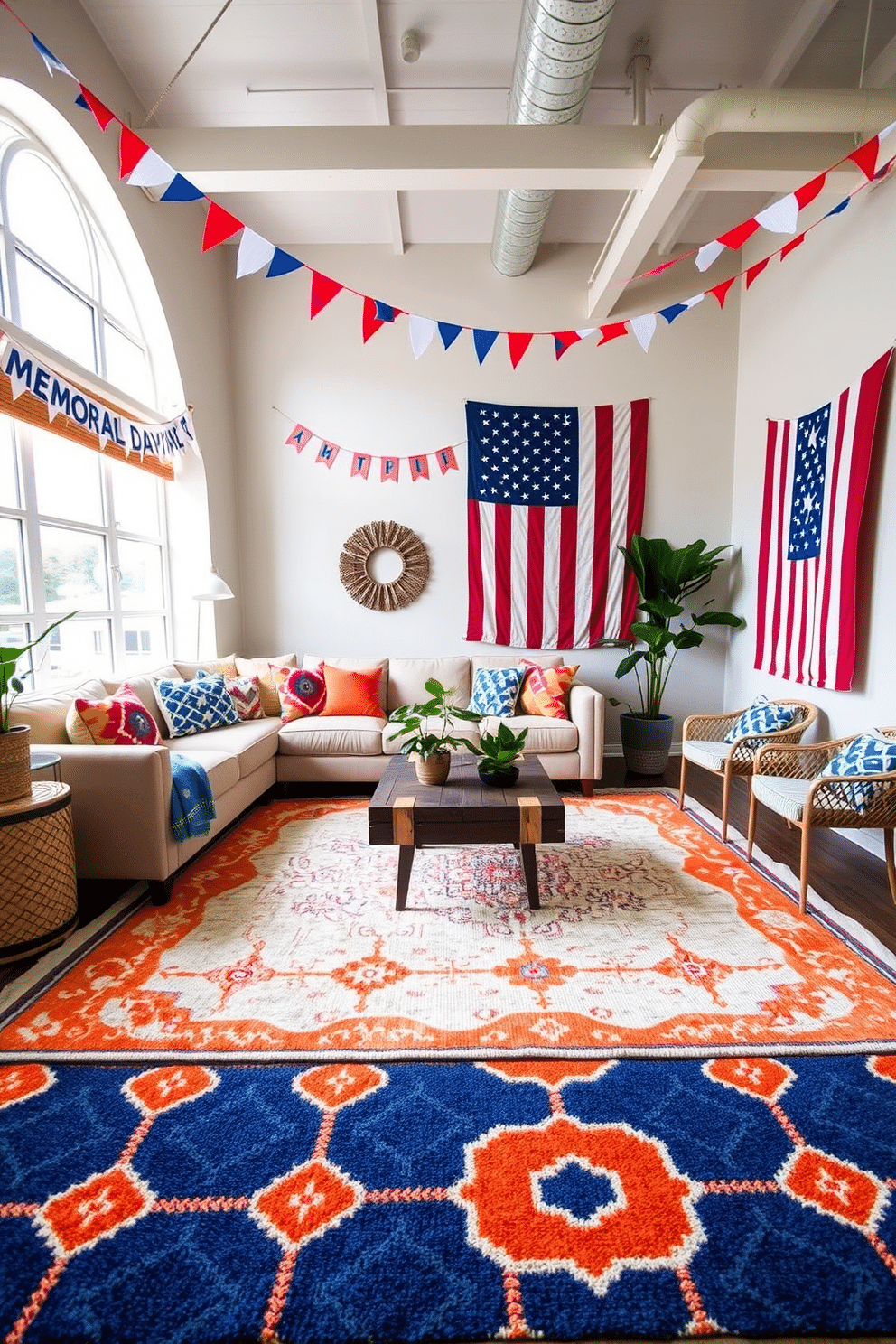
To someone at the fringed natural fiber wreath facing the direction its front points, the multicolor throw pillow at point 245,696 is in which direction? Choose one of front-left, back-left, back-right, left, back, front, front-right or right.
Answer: front-right

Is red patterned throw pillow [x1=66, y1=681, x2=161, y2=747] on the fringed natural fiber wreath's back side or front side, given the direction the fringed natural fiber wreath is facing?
on the front side

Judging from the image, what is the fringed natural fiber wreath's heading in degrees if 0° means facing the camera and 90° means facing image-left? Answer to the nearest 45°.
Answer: approximately 0°

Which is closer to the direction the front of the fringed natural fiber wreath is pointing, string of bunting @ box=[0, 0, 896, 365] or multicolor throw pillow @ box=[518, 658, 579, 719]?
the string of bunting

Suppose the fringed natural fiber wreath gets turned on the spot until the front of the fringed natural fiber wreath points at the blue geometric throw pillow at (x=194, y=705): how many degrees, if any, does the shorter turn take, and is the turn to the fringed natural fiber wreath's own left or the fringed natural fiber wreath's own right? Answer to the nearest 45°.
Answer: approximately 45° to the fringed natural fiber wreath's own right

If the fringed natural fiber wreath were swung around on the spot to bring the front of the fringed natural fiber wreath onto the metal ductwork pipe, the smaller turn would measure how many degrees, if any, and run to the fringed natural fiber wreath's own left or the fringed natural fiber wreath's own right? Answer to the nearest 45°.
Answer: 0° — it already faces it

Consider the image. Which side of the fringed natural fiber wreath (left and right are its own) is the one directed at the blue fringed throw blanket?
front

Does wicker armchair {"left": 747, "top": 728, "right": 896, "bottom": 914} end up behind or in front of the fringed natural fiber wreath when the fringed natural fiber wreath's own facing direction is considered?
in front

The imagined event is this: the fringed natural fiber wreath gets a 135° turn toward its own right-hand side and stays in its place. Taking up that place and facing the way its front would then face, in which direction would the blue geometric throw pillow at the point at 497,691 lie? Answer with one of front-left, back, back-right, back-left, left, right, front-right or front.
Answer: back

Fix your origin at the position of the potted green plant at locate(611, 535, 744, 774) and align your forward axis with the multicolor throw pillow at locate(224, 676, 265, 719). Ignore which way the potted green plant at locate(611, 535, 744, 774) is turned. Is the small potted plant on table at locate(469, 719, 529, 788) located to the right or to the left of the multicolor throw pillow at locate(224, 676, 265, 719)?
left

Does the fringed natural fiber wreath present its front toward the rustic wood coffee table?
yes
